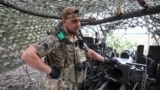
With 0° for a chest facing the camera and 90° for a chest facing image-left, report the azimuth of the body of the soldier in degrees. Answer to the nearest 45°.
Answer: approximately 315°

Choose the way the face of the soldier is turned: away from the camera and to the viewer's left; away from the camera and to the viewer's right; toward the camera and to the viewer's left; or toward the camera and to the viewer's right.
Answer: toward the camera and to the viewer's right
